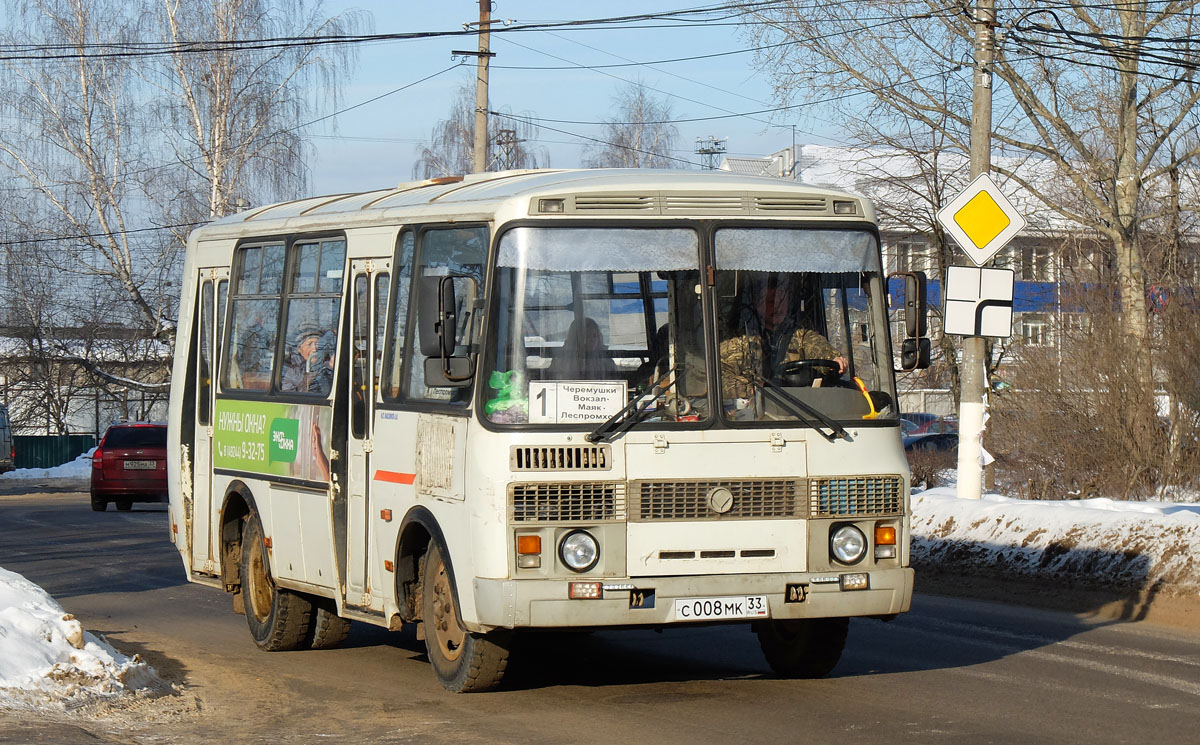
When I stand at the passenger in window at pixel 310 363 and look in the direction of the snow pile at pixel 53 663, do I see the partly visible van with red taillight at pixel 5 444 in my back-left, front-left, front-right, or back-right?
back-right

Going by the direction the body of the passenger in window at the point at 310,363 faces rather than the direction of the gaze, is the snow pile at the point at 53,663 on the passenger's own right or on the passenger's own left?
on the passenger's own right

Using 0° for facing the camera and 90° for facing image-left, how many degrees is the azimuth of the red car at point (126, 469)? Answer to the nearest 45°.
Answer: approximately 180°

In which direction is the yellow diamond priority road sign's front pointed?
toward the camera

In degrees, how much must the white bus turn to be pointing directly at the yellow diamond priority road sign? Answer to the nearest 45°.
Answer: approximately 90° to its left

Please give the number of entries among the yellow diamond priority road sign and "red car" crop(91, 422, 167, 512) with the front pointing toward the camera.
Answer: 1

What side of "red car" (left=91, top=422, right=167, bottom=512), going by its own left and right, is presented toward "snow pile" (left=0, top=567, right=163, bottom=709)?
back

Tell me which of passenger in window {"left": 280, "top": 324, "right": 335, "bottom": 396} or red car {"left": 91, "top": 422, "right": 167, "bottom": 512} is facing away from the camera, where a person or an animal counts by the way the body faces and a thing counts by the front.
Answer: the red car

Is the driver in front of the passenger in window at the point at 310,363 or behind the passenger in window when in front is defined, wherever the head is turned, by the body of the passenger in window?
in front

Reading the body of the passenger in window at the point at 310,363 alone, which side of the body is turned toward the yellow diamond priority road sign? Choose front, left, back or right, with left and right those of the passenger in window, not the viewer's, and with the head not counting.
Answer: left

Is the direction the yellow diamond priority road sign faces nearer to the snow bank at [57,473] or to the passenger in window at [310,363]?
the passenger in window

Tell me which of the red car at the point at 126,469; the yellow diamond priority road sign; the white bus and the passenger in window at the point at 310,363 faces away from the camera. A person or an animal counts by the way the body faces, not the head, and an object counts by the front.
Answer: the red car

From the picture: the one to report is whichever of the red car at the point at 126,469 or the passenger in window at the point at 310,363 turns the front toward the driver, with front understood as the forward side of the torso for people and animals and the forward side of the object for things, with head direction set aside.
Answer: the passenger in window

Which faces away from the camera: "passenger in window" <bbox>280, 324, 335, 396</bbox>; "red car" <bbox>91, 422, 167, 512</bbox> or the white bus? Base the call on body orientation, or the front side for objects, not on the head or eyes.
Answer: the red car
